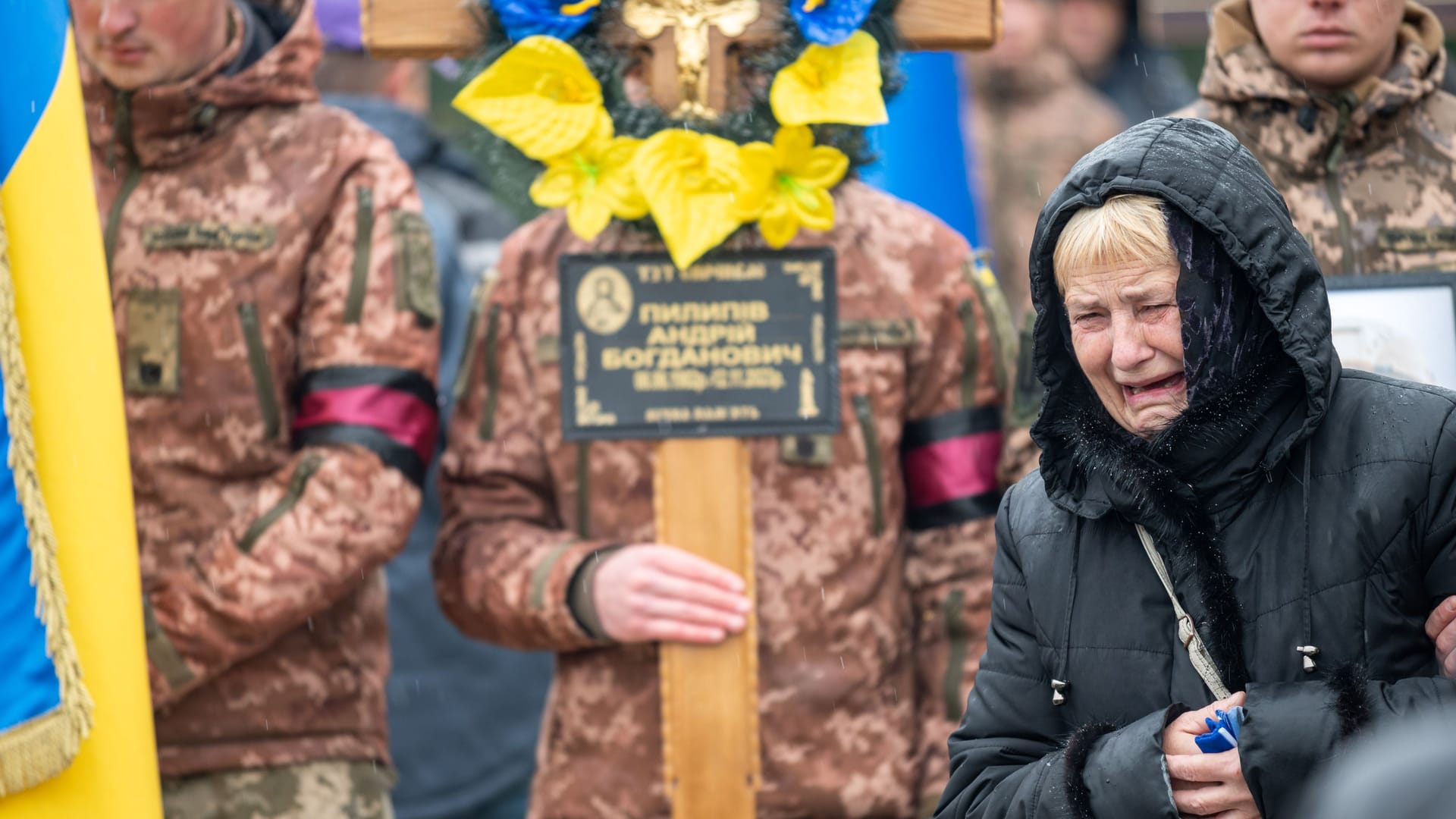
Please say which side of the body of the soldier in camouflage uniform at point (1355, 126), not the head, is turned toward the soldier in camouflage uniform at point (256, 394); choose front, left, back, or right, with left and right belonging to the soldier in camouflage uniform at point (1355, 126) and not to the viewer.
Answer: right

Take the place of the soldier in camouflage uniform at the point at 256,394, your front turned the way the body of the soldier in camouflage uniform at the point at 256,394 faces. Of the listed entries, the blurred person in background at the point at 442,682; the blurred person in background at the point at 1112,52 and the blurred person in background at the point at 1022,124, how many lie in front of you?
0

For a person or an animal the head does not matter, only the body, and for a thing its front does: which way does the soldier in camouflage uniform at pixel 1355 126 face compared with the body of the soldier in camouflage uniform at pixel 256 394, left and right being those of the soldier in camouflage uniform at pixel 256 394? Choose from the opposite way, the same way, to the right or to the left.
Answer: the same way

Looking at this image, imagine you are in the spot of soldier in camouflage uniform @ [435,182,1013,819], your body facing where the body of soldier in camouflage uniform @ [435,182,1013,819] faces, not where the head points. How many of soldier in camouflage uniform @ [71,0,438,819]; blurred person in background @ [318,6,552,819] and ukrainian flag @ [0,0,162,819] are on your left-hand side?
0

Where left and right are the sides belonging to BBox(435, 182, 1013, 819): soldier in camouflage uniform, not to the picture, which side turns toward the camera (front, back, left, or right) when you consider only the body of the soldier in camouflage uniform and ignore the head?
front

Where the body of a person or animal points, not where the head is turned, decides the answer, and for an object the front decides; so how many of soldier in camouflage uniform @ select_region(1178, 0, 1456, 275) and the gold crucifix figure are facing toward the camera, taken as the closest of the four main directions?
2

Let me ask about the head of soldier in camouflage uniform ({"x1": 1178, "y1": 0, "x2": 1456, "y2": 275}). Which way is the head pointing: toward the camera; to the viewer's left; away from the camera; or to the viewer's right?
toward the camera

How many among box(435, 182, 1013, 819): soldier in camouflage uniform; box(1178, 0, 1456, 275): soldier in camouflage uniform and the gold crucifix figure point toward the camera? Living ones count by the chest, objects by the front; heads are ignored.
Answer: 3

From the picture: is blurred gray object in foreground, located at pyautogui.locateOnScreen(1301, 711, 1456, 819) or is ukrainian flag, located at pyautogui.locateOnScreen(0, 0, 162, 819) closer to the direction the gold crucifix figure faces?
the blurred gray object in foreground

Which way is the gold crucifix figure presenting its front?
toward the camera

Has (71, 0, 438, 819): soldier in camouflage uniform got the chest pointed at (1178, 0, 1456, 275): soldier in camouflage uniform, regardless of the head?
no

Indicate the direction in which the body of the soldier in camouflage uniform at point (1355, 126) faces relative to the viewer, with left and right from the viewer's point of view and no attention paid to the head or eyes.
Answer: facing the viewer

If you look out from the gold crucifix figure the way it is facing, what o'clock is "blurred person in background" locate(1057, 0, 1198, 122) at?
The blurred person in background is roughly at 7 o'clock from the gold crucifix figure.

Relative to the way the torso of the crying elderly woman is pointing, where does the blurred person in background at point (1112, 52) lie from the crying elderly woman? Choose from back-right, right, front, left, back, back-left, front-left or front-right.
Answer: back-right

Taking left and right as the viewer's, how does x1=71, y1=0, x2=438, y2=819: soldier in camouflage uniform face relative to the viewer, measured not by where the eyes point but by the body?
facing the viewer and to the left of the viewer

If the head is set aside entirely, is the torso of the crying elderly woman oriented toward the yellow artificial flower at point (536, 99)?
no
